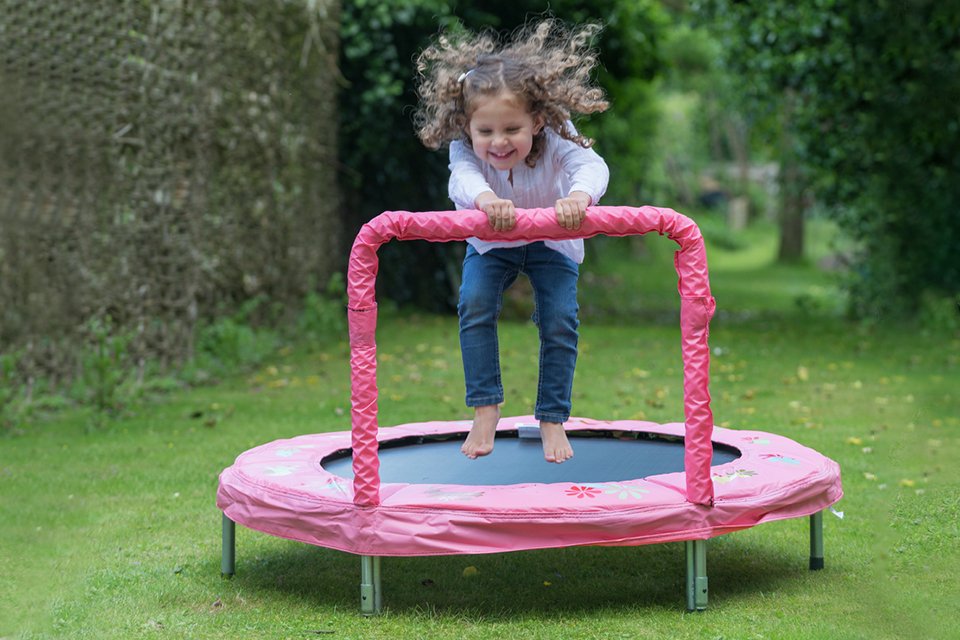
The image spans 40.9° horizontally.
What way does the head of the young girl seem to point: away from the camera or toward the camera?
toward the camera

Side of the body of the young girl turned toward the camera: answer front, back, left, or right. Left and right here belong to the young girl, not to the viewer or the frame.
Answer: front
